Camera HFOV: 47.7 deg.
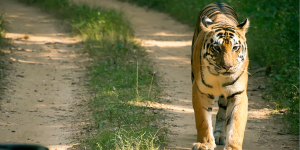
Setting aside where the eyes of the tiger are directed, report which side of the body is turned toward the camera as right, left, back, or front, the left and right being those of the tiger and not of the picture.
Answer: front
